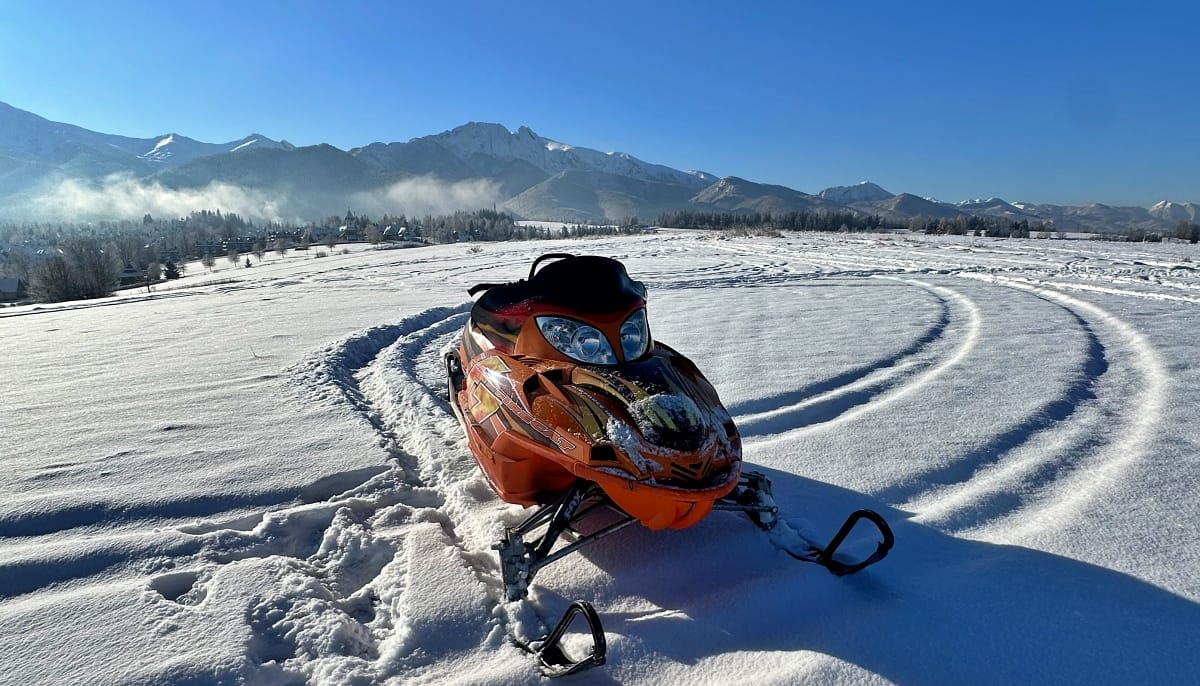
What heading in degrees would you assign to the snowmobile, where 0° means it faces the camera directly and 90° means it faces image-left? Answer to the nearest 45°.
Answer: approximately 315°
